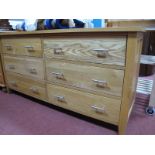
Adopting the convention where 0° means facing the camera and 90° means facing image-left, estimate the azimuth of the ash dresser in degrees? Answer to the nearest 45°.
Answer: approximately 45°
